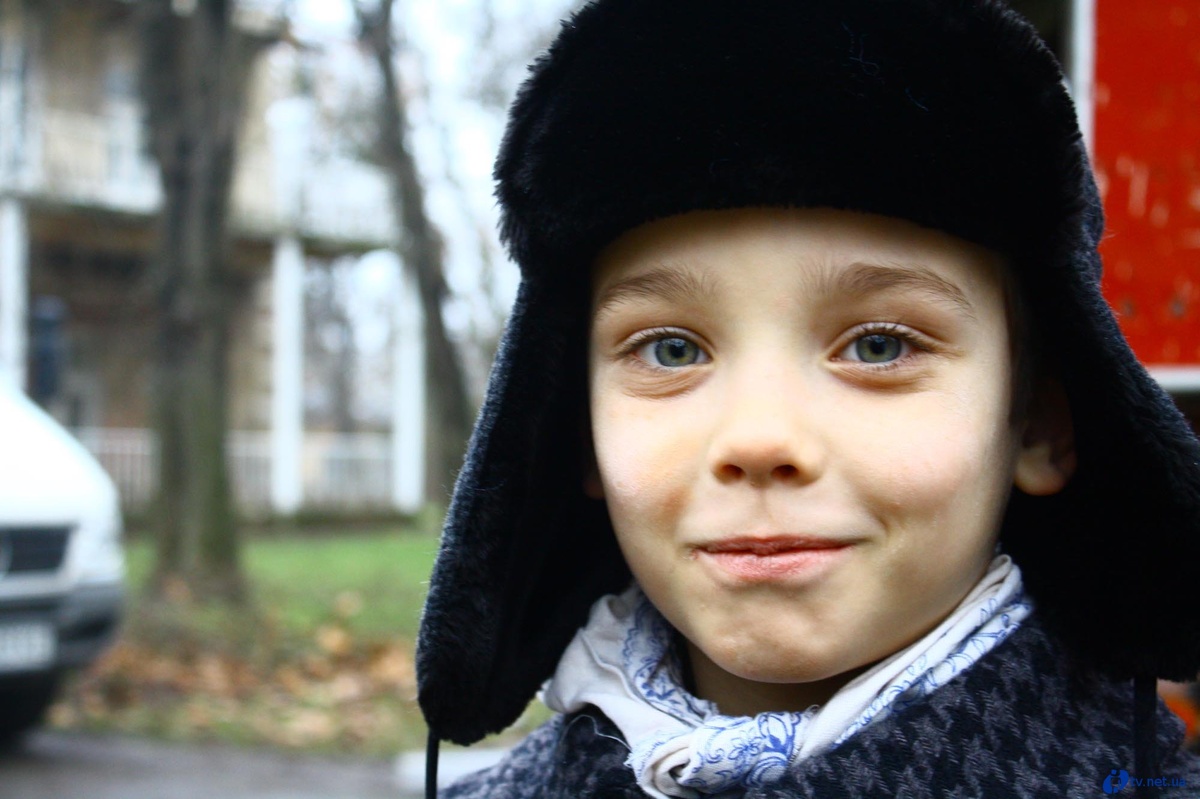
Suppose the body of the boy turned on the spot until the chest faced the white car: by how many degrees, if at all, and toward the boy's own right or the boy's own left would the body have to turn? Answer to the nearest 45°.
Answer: approximately 135° to the boy's own right

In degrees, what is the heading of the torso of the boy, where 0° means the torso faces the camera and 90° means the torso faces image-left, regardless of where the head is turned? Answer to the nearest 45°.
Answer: approximately 0°

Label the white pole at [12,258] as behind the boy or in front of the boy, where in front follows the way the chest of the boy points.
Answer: behind

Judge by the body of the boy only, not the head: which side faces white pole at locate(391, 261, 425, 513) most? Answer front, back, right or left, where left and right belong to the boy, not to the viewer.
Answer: back

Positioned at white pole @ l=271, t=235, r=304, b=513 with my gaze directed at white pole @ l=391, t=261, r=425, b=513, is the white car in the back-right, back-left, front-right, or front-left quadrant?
back-right

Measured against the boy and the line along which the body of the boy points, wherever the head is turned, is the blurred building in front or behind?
behind

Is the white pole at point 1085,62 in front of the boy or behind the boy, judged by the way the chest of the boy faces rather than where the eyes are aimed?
behind
